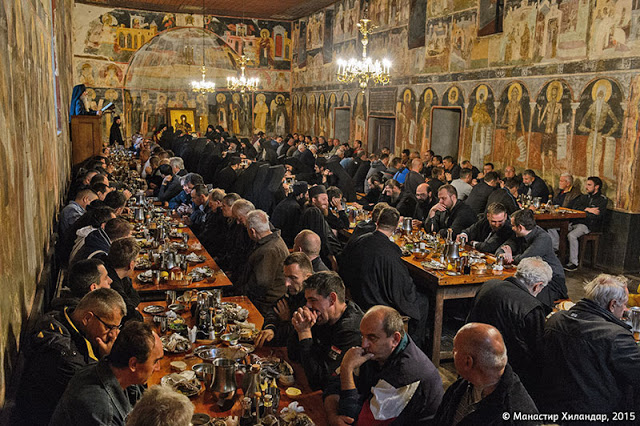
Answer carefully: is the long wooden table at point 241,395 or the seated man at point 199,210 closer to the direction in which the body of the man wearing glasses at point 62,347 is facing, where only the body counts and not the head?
the long wooden table

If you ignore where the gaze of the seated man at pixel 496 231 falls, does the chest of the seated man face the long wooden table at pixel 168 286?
yes

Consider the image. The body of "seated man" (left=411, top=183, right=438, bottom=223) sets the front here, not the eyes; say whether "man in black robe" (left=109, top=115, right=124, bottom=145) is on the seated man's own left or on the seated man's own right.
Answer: on the seated man's own right

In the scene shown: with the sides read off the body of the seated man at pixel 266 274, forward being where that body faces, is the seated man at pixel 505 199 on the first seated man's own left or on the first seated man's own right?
on the first seated man's own right

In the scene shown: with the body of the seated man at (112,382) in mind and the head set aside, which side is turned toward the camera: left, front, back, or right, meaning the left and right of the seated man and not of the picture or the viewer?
right

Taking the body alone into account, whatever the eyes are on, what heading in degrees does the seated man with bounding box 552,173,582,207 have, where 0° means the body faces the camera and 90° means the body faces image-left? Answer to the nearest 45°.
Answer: approximately 45°

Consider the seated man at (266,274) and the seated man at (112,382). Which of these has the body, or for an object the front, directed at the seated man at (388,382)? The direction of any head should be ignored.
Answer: the seated man at (112,382)

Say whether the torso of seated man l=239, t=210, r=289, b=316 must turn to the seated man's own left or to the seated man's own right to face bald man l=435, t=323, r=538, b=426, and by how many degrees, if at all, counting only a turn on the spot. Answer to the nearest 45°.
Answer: approximately 135° to the seated man's own left

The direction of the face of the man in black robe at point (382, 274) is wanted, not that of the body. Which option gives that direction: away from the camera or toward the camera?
away from the camera

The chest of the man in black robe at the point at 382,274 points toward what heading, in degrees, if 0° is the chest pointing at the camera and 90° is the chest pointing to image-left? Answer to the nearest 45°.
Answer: approximately 225°
